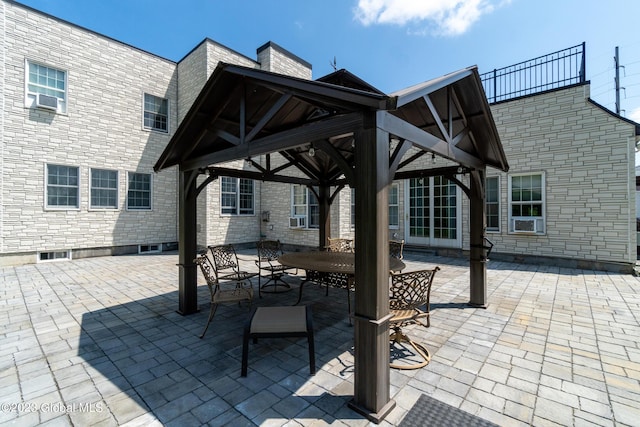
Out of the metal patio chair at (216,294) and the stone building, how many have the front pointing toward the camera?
1

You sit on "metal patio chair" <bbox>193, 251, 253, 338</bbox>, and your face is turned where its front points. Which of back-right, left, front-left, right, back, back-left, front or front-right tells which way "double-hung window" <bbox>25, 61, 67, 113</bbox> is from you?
back-left

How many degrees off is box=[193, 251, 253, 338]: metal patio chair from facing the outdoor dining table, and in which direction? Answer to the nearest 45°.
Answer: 0° — it already faces it

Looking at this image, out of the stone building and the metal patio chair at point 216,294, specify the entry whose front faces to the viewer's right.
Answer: the metal patio chair

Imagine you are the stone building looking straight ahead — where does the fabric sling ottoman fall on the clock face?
The fabric sling ottoman is roughly at 11 o'clock from the stone building.

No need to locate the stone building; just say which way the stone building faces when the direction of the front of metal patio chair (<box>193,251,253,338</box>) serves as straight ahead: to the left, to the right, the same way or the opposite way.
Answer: to the right

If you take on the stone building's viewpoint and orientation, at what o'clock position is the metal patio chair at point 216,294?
The metal patio chair is roughly at 11 o'clock from the stone building.

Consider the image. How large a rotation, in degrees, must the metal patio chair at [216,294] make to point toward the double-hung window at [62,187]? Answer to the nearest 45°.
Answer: approximately 135° to its left

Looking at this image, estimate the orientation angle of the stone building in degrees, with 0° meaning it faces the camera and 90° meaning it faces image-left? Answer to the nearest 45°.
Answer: approximately 0°

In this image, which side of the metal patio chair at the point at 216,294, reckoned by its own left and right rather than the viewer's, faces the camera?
right

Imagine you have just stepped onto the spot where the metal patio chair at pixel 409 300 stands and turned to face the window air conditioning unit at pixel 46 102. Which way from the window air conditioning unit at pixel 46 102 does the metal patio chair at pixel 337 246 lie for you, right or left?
right
